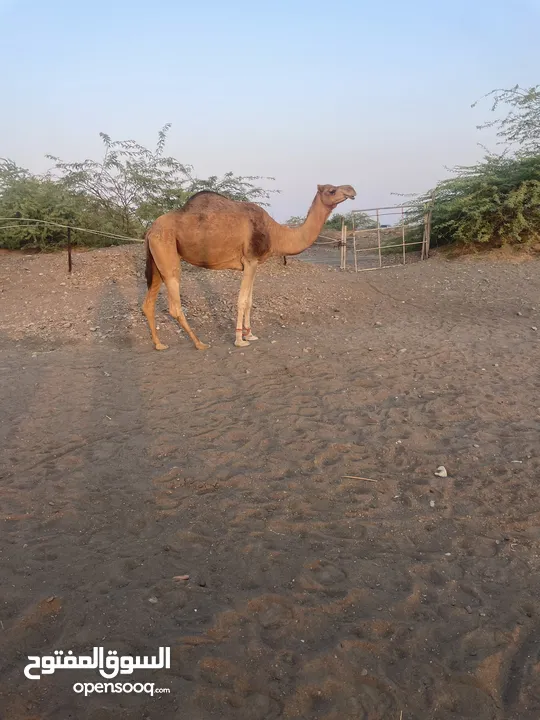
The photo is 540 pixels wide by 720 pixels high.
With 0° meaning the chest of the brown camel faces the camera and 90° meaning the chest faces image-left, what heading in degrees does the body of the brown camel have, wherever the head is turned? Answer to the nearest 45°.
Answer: approximately 270°
